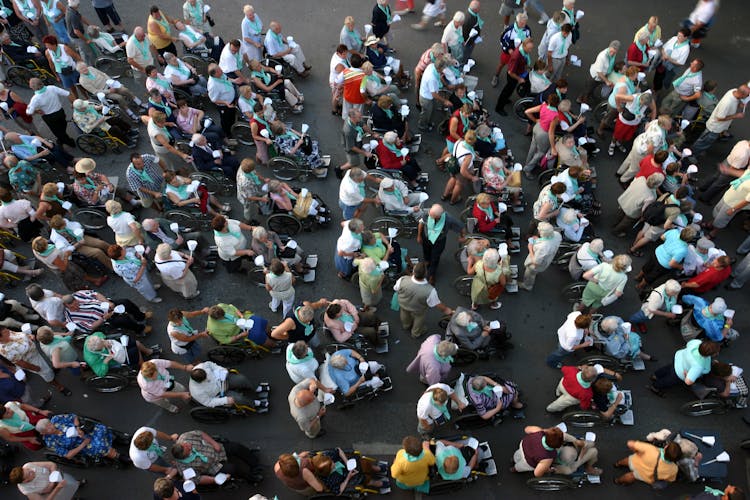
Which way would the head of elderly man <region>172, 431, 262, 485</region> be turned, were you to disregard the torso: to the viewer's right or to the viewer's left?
to the viewer's right

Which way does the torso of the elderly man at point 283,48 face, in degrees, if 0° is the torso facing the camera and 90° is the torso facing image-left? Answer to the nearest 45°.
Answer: approximately 315°

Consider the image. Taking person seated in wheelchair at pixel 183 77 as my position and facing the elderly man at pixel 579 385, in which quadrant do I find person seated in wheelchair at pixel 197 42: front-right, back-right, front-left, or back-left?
back-left

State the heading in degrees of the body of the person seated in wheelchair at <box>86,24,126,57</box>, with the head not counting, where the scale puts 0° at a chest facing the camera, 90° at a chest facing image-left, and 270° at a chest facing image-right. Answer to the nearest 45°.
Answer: approximately 270°

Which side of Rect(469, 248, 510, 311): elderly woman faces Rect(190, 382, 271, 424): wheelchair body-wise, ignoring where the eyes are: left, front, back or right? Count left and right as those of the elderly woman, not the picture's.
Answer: right

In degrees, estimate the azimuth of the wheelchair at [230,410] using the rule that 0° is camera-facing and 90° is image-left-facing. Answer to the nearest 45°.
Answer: approximately 270°

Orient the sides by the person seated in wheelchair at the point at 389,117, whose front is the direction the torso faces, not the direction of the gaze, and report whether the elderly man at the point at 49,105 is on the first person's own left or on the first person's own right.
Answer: on the first person's own right
